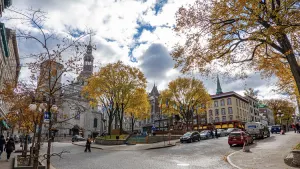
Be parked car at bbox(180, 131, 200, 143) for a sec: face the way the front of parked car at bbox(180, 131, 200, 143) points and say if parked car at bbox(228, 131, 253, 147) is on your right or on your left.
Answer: on your left

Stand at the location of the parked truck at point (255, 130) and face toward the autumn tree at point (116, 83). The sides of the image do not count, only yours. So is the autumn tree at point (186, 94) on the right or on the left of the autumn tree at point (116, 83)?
right

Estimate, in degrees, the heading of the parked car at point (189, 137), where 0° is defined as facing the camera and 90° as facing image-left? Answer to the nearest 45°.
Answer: approximately 45°

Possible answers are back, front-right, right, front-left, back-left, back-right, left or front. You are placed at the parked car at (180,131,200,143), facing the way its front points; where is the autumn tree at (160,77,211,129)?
back-right

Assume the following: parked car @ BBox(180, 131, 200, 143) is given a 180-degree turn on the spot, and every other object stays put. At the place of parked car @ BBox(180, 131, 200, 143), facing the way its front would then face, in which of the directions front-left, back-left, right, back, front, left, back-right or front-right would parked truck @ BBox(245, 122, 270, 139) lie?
front-right

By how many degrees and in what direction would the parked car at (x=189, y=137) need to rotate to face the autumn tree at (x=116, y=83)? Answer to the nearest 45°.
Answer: approximately 45° to its right
